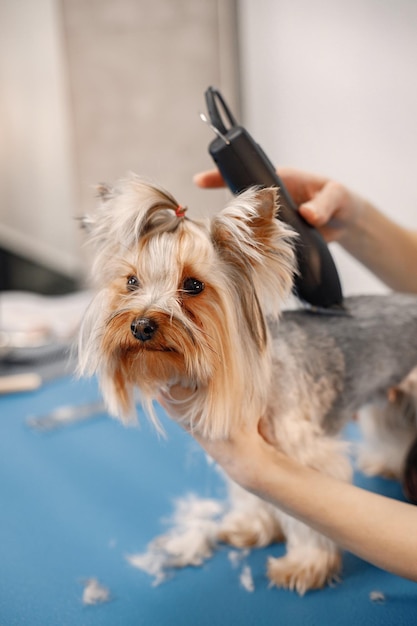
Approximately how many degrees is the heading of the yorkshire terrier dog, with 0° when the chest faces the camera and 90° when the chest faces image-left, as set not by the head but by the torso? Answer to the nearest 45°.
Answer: approximately 45°
